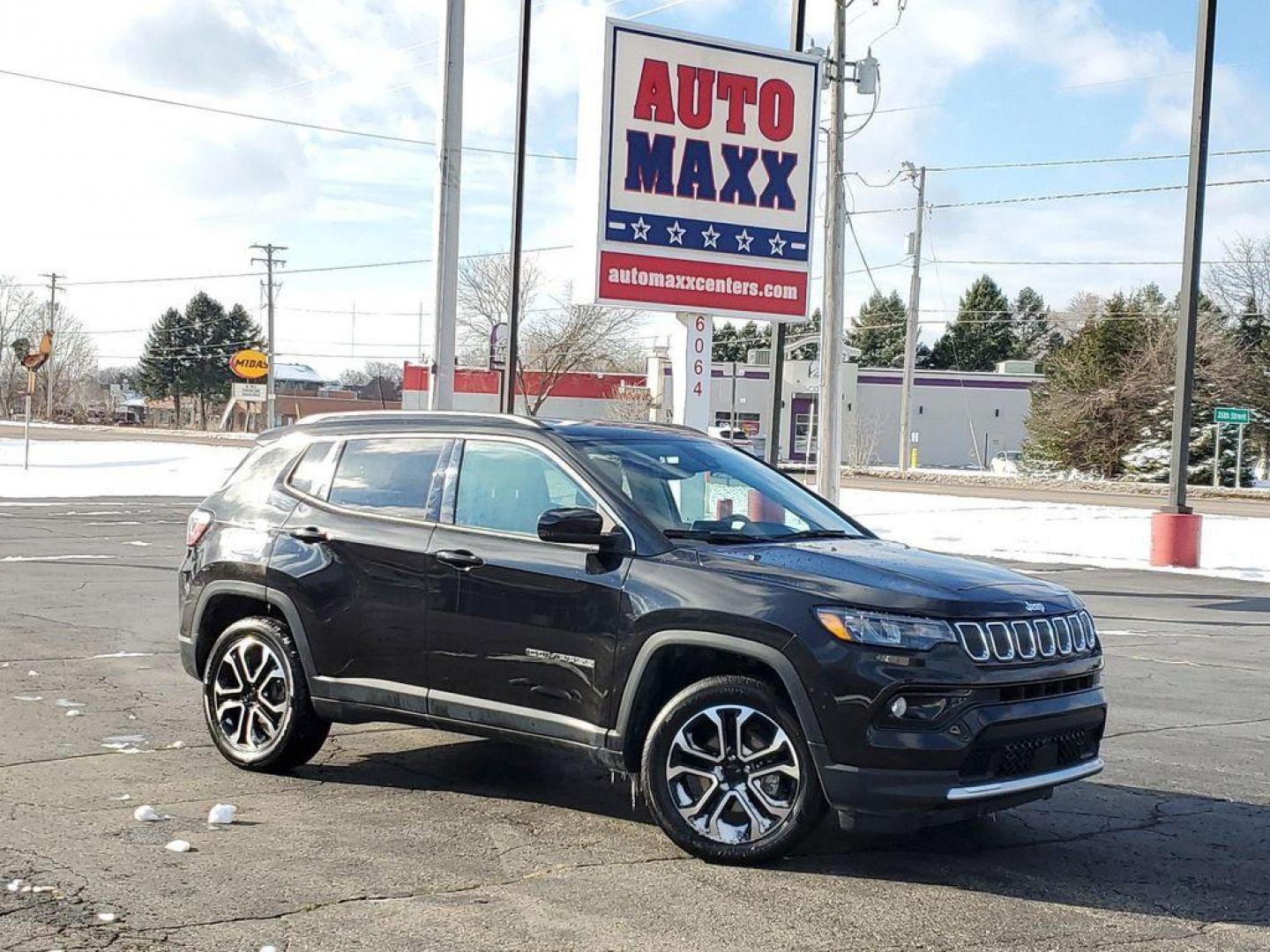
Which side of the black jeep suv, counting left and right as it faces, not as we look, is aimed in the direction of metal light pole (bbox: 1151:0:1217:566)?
left

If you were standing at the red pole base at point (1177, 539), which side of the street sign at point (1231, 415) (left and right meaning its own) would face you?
front

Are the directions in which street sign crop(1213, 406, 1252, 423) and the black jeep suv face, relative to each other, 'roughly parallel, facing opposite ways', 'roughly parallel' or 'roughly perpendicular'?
roughly perpendicular

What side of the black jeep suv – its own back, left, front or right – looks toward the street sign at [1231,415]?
left

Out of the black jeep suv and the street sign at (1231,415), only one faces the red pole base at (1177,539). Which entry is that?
the street sign

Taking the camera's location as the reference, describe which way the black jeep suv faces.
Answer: facing the viewer and to the right of the viewer

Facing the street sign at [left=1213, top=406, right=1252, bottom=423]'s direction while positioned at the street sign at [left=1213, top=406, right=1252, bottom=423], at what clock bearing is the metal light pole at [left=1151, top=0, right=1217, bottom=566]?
The metal light pole is roughly at 12 o'clock from the street sign.

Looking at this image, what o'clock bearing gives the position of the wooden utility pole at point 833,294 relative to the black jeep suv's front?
The wooden utility pole is roughly at 8 o'clock from the black jeep suv.

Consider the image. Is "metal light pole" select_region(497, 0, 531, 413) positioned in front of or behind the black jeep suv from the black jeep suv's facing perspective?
behind

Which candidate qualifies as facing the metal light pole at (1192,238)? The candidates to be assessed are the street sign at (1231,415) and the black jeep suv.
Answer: the street sign

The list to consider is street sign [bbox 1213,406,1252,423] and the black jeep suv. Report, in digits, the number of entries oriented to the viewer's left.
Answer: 0
